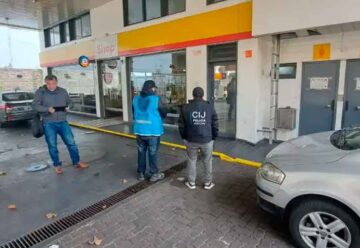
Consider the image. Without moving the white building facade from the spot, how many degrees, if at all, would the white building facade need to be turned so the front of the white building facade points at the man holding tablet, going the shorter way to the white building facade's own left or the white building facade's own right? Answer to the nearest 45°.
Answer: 0° — it already faces them

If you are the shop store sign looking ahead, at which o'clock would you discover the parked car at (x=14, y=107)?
The parked car is roughly at 2 o'clock from the shop store sign.

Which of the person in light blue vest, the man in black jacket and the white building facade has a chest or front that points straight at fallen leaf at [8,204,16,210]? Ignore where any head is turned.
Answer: the white building facade

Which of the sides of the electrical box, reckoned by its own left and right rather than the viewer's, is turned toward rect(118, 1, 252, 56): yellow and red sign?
right

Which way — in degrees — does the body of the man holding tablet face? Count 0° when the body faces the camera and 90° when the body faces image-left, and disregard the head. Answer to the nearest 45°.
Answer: approximately 315°

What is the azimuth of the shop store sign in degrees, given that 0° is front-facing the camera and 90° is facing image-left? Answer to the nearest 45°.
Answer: approximately 45°

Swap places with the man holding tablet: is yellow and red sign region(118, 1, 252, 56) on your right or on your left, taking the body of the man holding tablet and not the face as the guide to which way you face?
on your left

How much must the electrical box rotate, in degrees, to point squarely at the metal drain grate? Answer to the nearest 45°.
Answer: approximately 45° to its right

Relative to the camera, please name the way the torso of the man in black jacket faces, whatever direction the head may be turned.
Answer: away from the camera

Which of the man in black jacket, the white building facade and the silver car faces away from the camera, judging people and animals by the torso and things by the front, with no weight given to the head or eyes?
the man in black jacket

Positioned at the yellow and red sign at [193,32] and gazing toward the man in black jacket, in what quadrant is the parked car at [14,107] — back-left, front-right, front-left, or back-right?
back-right

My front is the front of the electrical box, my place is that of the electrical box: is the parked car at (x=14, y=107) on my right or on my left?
on my right
